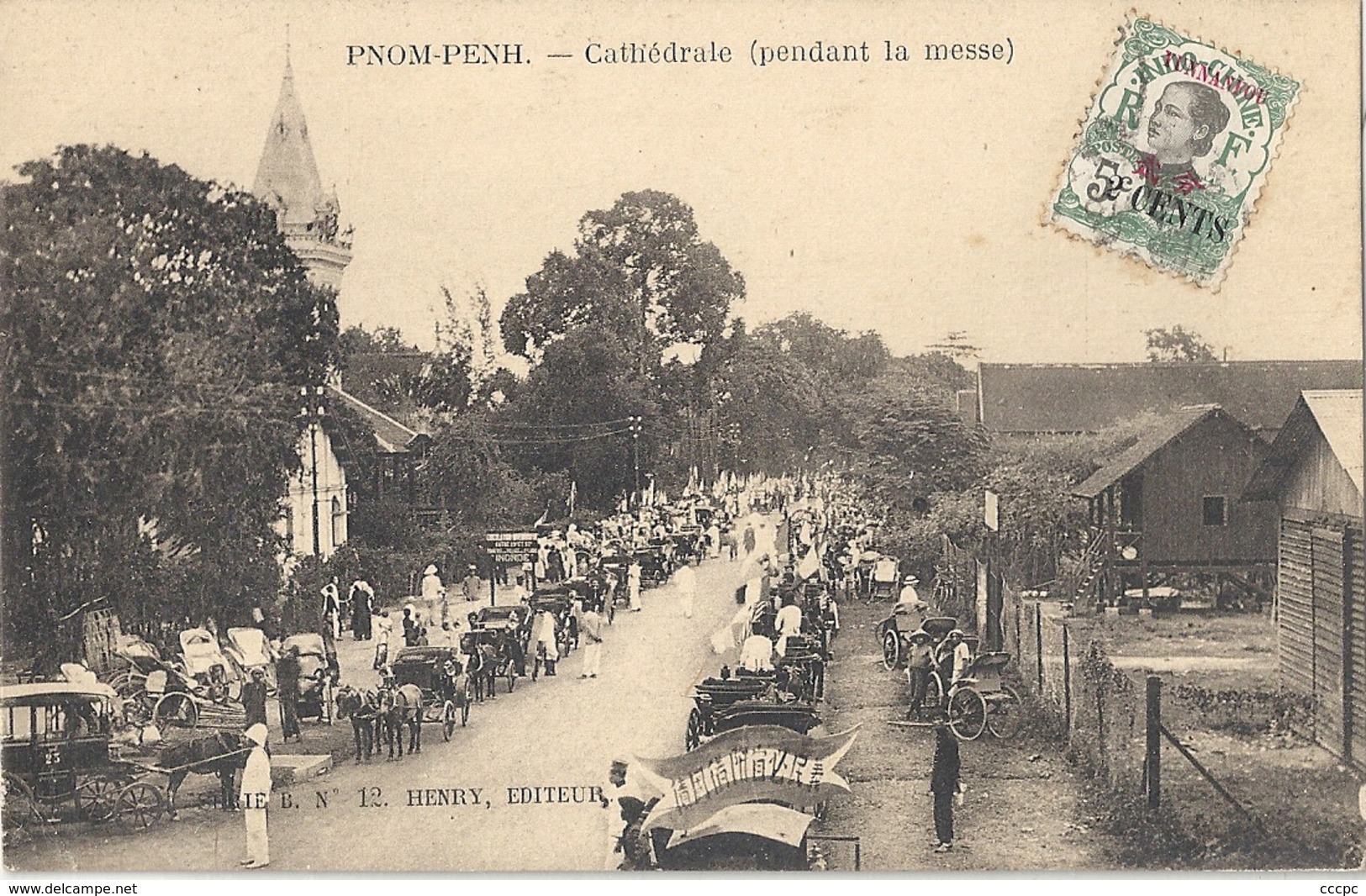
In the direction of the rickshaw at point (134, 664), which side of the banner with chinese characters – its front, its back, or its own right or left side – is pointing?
right

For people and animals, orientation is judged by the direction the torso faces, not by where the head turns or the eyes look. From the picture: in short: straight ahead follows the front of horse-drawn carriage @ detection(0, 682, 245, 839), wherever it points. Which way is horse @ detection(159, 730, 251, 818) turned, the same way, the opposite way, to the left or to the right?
the same way

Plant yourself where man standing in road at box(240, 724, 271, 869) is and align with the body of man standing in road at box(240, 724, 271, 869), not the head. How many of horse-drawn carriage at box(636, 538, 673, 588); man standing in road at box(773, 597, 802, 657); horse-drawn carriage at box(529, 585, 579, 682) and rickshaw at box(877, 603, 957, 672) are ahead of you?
0

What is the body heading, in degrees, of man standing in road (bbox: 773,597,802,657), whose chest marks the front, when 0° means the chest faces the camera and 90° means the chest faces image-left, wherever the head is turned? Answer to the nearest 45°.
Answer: approximately 180°

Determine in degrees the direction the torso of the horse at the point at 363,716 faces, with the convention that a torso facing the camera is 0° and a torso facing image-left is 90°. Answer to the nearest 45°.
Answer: approximately 45°

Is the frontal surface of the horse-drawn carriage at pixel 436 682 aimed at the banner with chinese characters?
no

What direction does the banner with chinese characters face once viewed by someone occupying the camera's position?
facing the viewer

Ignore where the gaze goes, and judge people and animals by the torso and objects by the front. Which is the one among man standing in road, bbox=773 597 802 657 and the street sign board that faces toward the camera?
the street sign board

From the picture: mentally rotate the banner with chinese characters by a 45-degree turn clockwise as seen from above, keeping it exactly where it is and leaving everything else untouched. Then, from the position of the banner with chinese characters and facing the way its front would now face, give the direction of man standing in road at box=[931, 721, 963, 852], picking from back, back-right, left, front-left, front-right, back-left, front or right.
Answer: back-left

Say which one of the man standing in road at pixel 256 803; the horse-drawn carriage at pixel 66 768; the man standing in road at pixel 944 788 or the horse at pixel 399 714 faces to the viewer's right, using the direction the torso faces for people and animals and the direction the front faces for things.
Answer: the horse-drawn carriage

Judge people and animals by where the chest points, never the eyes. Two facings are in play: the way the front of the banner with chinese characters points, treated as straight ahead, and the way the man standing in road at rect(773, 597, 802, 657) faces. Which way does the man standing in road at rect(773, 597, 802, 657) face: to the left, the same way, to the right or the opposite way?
the opposite way

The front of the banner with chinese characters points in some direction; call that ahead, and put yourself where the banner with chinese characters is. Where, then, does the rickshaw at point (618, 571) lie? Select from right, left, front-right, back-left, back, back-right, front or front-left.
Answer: back-right

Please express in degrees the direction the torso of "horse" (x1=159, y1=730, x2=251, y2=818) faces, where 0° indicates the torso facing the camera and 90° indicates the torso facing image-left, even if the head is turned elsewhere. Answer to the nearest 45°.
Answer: approximately 270°

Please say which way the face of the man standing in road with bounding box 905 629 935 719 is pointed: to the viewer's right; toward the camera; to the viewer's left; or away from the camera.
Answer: toward the camera

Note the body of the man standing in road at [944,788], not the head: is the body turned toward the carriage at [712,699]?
no

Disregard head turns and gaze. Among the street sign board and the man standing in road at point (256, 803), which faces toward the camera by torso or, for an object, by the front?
the street sign board
